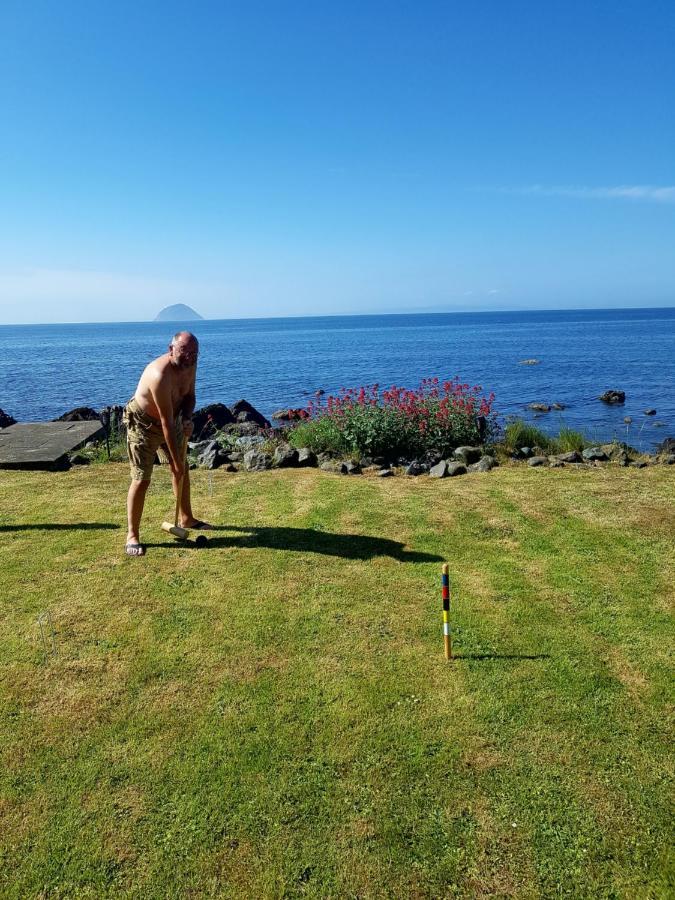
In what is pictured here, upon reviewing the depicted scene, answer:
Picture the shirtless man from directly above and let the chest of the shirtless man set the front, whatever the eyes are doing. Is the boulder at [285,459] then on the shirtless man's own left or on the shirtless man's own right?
on the shirtless man's own left

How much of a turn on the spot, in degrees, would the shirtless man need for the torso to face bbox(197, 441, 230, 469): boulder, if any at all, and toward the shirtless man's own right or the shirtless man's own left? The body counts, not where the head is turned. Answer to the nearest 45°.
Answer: approximately 135° to the shirtless man's own left

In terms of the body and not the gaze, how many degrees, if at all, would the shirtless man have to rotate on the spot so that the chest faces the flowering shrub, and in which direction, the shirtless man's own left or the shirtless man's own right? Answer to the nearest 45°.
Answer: approximately 90° to the shirtless man's own left

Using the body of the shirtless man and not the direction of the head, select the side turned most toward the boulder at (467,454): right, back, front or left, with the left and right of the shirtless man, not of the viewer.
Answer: left

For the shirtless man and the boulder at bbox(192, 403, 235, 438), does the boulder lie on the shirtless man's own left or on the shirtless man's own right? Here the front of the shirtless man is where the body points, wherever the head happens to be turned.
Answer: on the shirtless man's own left

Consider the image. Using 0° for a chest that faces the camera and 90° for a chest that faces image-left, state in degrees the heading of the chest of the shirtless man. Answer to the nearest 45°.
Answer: approximately 315°

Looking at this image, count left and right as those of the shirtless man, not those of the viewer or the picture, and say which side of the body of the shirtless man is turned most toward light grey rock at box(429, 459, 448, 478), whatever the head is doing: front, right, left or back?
left

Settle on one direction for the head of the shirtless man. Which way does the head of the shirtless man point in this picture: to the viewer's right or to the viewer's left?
to the viewer's right
